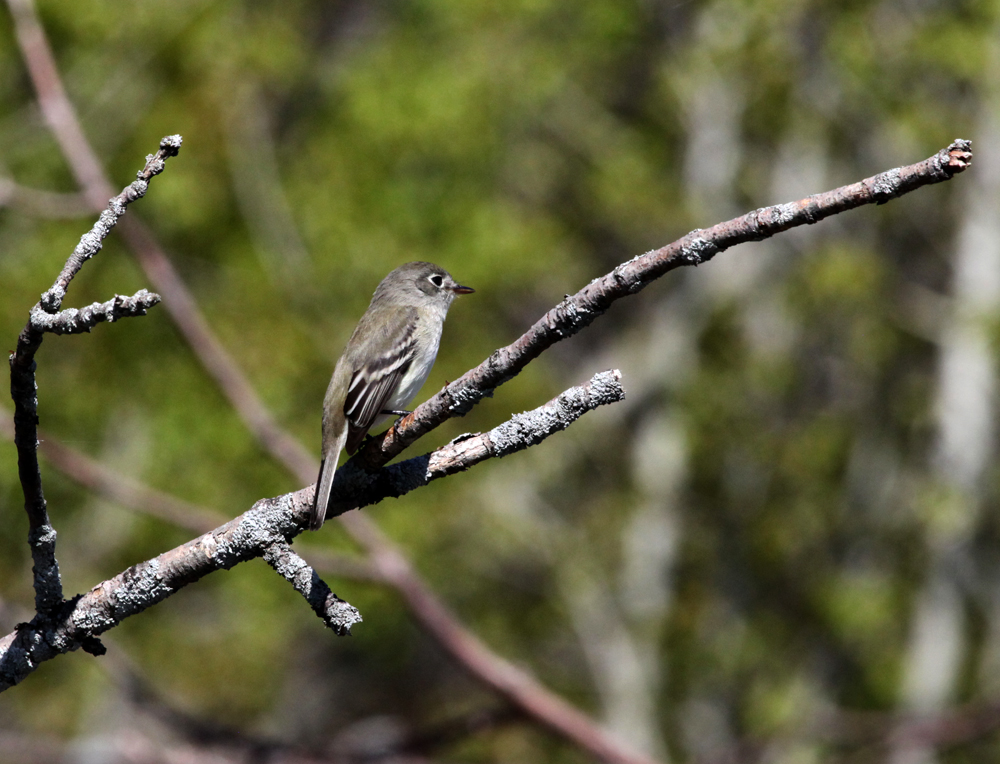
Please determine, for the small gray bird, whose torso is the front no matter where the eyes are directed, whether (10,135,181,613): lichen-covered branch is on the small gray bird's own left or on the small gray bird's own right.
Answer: on the small gray bird's own right

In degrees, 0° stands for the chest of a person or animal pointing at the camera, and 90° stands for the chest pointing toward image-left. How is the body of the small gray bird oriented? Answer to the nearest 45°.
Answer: approximately 270°

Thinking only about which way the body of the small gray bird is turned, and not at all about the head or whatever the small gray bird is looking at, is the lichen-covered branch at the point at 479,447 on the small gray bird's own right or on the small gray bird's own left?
on the small gray bird's own right

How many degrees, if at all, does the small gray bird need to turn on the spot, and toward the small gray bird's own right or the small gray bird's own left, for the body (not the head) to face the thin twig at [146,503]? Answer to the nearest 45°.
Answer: approximately 135° to the small gray bird's own left
